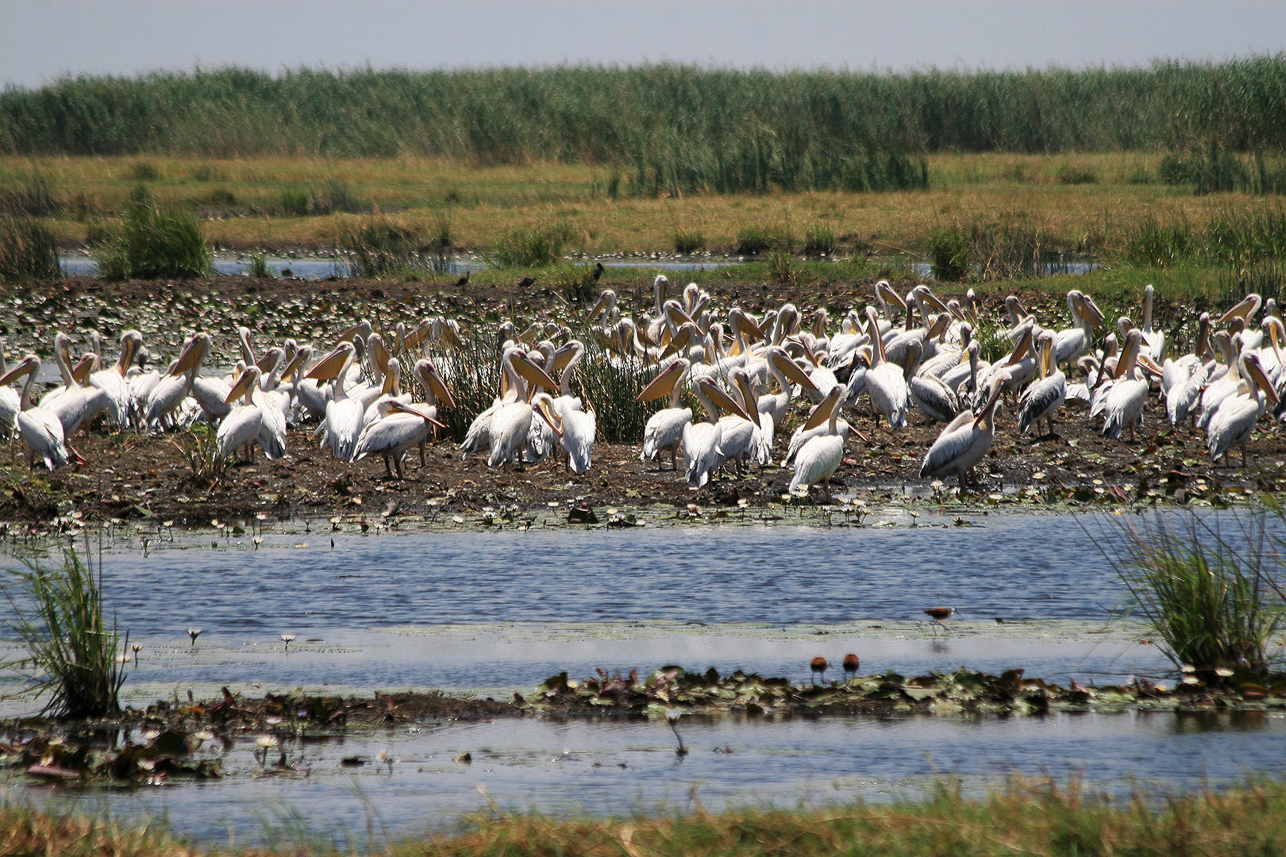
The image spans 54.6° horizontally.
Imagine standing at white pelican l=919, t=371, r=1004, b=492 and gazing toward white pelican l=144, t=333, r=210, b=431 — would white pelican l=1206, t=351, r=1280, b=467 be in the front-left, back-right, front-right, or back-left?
back-right

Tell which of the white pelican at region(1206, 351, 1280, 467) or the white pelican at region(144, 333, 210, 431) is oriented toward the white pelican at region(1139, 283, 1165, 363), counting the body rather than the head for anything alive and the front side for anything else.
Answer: the white pelican at region(144, 333, 210, 431)

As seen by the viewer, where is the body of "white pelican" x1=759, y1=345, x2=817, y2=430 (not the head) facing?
to the viewer's right

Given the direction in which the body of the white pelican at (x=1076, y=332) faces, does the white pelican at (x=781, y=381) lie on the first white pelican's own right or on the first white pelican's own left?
on the first white pelican's own right

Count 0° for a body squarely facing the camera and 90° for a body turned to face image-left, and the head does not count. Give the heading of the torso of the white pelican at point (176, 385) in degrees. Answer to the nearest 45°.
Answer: approximately 270°

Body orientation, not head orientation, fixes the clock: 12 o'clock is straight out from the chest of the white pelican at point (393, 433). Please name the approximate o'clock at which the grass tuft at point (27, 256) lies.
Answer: The grass tuft is roughly at 8 o'clock from the white pelican.

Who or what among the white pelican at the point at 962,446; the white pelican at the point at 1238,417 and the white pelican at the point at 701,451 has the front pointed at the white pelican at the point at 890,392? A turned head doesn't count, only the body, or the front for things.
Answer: the white pelican at the point at 701,451

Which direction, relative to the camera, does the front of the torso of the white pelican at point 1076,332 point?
to the viewer's right
